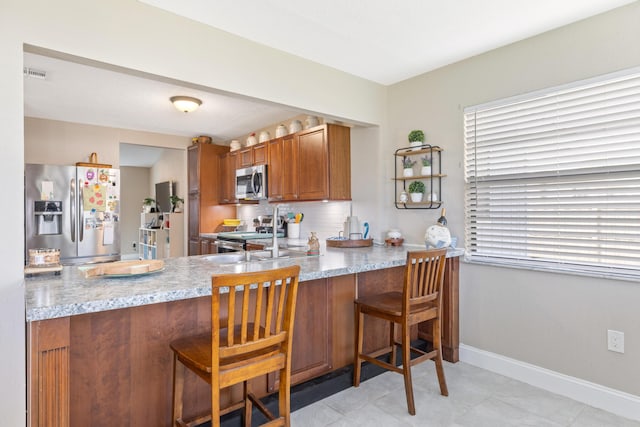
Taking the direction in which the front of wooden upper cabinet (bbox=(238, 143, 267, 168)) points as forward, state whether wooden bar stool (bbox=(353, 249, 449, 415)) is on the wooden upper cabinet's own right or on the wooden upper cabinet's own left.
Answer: on the wooden upper cabinet's own left

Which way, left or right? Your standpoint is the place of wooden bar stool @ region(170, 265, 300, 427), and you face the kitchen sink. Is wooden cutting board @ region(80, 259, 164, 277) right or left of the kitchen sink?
left

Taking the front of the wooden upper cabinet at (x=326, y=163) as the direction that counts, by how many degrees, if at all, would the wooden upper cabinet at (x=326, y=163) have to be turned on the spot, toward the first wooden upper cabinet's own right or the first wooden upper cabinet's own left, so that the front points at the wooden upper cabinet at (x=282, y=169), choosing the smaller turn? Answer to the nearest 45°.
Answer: approximately 90° to the first wooden upper cabinet's own right

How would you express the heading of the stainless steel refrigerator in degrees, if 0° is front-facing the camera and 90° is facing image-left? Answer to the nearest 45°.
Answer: approximately 0°

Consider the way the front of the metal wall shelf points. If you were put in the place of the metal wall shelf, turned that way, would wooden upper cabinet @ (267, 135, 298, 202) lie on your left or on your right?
on your right

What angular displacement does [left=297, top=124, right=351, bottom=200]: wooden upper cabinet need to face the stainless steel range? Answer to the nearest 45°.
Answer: approximately 90° to its right

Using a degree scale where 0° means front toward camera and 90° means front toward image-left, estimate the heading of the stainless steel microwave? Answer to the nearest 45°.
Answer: approximately 45°

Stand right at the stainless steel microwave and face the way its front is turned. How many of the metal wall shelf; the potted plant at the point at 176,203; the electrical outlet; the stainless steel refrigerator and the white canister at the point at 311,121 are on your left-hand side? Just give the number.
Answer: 3

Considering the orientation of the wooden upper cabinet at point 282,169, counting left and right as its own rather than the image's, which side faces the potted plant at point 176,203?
right

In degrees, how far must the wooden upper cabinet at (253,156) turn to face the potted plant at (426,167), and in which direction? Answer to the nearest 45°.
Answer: approximately 90° to its left

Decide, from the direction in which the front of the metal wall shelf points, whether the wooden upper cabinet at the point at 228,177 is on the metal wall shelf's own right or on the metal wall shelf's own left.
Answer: on the metal wall shelf's own right

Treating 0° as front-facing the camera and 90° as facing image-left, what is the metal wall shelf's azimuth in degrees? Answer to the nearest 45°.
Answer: approximately 45°
